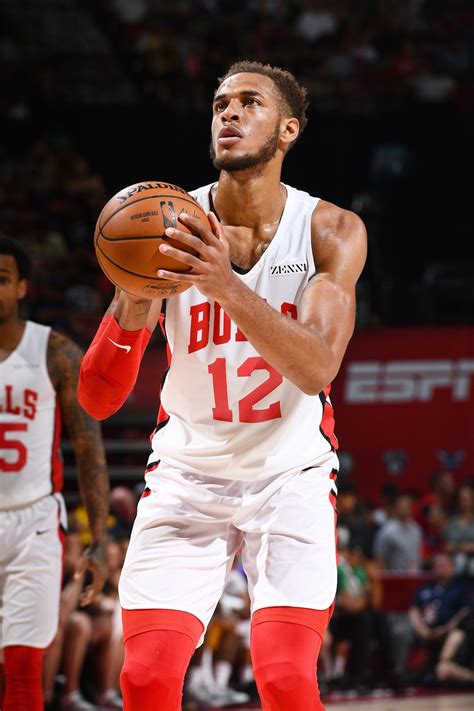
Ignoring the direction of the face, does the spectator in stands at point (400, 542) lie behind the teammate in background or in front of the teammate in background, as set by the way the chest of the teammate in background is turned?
behind

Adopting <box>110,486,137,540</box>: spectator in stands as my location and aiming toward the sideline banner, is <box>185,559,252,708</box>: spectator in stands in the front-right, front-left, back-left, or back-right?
front-right

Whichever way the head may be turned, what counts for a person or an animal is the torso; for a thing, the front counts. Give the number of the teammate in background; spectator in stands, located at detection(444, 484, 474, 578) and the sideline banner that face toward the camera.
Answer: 3

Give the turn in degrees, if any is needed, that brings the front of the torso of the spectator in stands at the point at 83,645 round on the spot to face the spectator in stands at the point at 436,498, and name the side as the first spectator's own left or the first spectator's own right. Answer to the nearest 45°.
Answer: approximately 135° to the first spectator's own left

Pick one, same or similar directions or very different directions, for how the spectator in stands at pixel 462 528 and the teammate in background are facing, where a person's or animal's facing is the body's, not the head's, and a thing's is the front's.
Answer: same or similar directions

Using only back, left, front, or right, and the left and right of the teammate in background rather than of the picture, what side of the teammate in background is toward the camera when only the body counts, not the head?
front

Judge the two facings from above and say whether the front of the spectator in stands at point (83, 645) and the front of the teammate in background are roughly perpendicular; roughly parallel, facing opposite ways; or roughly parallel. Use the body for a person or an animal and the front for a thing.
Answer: roughly parallel

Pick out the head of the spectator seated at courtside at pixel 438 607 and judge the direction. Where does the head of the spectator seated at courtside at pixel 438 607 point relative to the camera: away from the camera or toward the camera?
toward the camera

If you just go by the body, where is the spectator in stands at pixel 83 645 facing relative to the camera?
toward the camera

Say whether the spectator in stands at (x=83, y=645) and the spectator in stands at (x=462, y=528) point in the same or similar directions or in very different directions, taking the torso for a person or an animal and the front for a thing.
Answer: same or similar directions

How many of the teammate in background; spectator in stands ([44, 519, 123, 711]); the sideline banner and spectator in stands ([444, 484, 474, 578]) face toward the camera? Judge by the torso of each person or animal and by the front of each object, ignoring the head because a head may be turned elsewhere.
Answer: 4

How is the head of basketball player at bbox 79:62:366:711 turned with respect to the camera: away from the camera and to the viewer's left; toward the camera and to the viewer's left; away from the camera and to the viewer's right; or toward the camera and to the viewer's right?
toward the camera and to the viewer's left

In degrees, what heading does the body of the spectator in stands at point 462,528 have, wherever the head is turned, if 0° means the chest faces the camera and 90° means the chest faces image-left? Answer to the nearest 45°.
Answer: approximately 0°

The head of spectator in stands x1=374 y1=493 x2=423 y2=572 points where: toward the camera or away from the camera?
toward the camera
